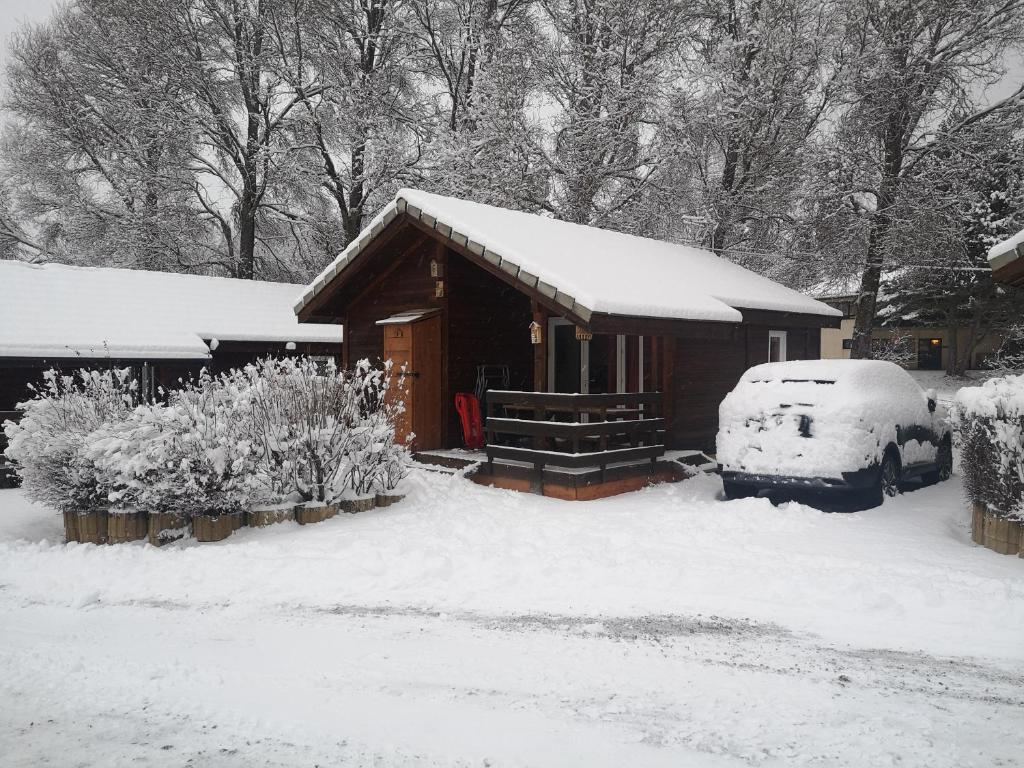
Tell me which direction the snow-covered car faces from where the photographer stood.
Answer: facing away from the viewer and to the right of the viewer

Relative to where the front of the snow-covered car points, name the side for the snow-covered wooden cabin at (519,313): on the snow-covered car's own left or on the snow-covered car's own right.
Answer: on the snow-covered car's own left

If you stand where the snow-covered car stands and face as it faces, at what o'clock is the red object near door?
The red object near door is roughly at 8 o'clock from the snow-covered car.

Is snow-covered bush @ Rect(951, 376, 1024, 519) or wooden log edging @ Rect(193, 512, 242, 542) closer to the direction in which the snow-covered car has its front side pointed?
the snow-covered bush

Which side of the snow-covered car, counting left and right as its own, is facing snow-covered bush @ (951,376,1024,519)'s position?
right
